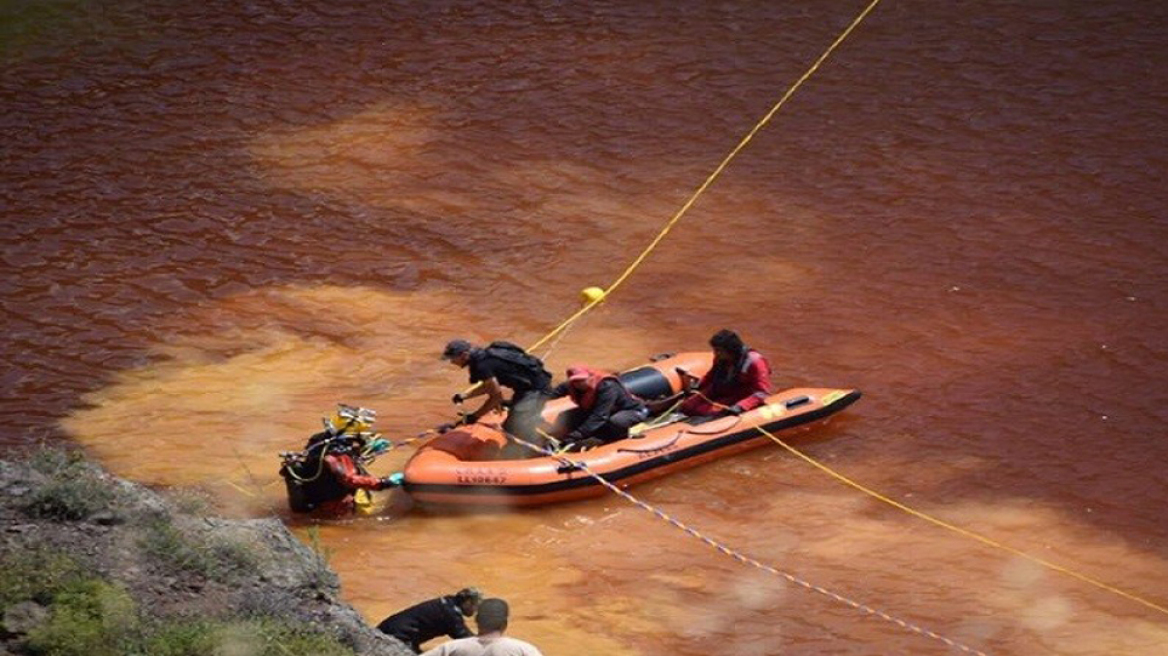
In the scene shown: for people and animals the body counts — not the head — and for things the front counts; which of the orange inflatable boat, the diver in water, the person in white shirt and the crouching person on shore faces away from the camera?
the person in white shirt

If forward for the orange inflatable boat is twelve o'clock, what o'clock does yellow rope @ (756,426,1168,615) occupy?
The yellow rope is roughly at 8 o'clock from the orange inflatable boat.

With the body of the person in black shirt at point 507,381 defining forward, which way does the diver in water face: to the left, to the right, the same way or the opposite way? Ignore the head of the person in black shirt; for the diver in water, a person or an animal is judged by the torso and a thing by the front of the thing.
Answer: the opposite way

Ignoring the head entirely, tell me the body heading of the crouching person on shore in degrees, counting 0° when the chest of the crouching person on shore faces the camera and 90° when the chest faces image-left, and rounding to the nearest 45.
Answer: approximately 270°

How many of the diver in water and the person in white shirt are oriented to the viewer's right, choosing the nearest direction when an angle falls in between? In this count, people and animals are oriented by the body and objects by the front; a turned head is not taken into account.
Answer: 1

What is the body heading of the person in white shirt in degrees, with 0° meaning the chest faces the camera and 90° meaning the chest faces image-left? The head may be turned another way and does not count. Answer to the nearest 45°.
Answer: approximately 180°

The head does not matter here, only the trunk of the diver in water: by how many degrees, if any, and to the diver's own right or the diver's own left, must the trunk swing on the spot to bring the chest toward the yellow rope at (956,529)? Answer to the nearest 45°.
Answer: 0° — they already face it

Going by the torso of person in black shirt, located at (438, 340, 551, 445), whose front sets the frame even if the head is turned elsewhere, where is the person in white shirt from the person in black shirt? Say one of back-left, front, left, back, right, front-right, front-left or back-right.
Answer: left

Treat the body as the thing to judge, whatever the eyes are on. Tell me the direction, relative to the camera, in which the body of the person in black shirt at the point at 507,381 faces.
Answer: to the viewer's left

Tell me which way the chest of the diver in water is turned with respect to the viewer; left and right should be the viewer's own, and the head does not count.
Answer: facing to the right of the viewer

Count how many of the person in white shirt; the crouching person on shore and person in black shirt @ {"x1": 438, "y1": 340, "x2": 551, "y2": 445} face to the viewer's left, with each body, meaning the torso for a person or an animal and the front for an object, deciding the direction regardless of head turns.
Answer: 1

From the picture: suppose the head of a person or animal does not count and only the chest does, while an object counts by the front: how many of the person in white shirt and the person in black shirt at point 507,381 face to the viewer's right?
0

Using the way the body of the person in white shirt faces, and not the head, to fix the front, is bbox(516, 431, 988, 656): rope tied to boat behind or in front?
in front

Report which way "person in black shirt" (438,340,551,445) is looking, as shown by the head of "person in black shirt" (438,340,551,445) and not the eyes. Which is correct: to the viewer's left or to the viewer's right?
to the viewer's left

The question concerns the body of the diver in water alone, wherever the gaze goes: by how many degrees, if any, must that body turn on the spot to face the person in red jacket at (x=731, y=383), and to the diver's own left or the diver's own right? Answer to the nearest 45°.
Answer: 0° — they already face them

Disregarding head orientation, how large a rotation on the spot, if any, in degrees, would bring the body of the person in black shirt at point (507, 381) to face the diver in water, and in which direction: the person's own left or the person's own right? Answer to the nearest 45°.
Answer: approximately 45° to the person's own left
